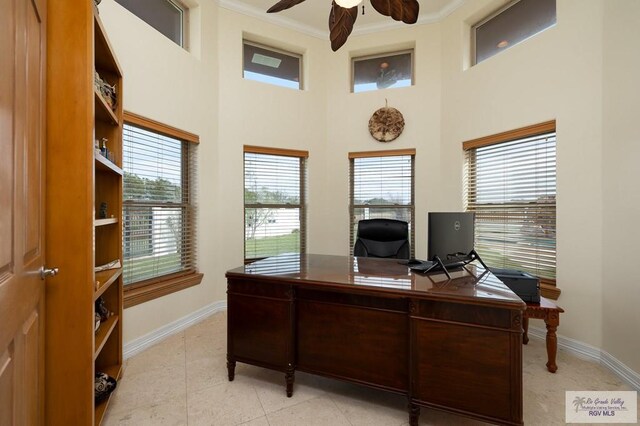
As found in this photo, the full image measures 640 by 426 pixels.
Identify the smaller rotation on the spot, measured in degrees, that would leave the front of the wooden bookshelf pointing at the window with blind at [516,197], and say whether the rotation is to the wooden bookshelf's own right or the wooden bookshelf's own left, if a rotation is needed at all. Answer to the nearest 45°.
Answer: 0° — it already faces it

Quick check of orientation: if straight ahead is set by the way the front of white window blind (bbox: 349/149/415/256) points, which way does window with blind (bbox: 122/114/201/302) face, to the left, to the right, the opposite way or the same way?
to the left

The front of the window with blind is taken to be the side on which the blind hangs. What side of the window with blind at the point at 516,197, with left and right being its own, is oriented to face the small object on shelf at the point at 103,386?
front

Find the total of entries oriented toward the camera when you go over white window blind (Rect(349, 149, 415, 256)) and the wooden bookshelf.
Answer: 1

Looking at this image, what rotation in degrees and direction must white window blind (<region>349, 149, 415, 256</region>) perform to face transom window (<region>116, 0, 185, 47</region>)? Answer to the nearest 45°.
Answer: approximately 45° to its right

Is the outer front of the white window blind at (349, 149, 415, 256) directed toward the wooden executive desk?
yes

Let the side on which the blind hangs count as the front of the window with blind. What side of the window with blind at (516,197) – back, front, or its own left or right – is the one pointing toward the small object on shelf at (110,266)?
front

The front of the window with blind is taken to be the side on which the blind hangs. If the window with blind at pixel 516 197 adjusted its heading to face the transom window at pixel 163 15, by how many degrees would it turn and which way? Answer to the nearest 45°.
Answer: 0° — it already faces it

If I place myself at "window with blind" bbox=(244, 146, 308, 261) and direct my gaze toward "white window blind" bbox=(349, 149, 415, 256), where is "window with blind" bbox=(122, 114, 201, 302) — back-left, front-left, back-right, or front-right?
back-right

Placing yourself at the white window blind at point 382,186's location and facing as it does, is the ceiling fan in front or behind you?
in front

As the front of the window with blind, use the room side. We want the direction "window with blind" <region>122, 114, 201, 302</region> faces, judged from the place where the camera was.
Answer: facing the viewer and to the right of the viewer

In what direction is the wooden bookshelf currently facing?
to the viewer's right
